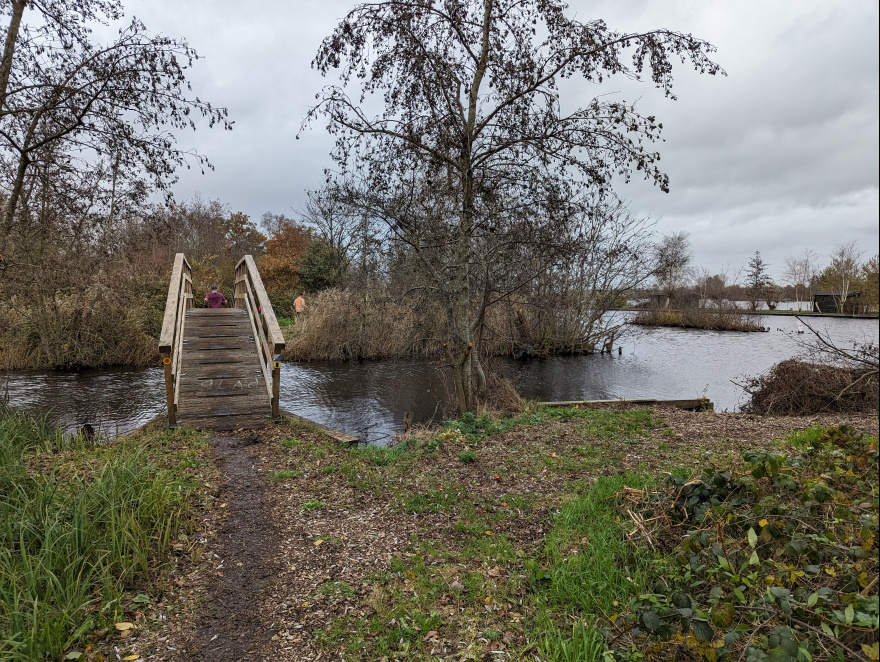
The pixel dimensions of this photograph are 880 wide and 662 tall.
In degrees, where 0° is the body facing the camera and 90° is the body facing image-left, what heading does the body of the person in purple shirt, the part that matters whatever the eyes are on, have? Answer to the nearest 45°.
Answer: approximately 180°

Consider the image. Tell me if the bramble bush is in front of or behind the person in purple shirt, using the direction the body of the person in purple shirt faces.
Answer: behind
